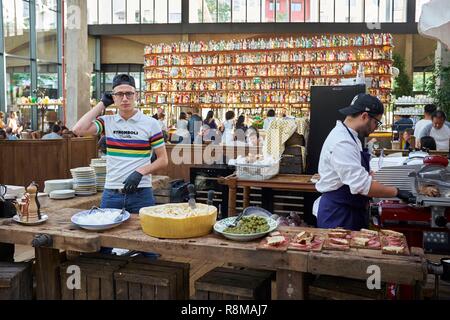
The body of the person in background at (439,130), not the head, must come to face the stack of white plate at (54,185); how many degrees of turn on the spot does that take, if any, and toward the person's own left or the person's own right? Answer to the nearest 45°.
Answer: approximately 45° to the person's own right

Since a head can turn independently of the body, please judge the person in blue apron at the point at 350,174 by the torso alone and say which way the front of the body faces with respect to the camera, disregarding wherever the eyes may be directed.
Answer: to the viewer's right

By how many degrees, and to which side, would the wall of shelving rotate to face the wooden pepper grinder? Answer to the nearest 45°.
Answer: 0° — it already faces it

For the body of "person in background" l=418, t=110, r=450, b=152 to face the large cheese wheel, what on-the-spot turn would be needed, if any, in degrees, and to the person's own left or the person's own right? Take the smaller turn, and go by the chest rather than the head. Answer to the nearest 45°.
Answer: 0° — they already face it

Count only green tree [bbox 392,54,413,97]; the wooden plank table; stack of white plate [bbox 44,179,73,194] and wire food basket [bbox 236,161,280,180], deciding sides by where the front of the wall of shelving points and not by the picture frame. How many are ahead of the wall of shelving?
3

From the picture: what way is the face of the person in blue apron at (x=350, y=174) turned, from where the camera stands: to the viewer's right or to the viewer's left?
to the viewer's right

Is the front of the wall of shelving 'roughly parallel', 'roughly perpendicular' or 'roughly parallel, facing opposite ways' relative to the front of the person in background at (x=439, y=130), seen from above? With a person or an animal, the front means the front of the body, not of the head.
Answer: roughly parallel

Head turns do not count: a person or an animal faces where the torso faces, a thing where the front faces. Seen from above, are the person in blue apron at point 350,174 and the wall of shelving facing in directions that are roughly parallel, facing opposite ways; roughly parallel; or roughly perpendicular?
roughly perpendicular

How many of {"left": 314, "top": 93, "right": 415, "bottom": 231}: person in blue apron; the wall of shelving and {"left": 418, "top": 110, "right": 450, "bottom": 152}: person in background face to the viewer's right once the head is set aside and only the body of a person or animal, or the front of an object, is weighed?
1

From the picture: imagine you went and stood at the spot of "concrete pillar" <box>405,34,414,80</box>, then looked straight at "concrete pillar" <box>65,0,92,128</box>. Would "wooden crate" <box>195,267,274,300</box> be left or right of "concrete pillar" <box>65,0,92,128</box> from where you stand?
left

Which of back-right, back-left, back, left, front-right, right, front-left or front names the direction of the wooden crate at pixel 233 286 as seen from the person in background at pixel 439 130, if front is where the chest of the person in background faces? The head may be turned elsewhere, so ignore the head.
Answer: front

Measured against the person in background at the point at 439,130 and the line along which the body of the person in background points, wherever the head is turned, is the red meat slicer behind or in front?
in front

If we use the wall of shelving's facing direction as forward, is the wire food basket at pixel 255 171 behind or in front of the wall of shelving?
in front

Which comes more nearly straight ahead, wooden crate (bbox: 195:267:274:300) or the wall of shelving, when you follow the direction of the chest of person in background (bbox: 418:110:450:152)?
the wooden crate

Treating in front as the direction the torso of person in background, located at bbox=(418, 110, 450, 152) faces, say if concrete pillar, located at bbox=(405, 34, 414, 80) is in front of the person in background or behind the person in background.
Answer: behind

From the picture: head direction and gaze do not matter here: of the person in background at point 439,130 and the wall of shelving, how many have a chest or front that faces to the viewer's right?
0

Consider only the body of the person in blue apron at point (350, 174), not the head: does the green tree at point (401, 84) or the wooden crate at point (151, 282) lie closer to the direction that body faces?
the green tree

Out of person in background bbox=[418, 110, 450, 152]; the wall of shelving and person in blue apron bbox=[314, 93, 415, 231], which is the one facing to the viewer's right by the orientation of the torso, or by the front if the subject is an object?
person in blue apron bbox=[314, 93, 415, 231]

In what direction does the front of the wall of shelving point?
toward the camera

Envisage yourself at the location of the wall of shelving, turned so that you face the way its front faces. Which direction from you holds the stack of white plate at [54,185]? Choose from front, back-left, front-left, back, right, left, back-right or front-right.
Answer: front

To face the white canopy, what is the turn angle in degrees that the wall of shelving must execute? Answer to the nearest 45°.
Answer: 0° — it already faces it

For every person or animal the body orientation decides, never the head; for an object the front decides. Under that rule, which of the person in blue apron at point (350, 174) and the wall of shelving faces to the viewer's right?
the person in blue apron
